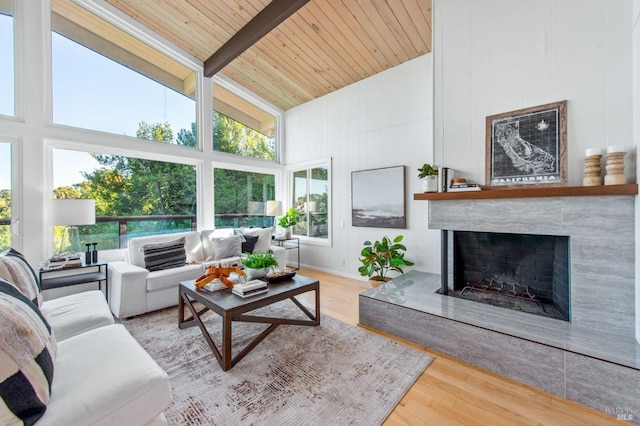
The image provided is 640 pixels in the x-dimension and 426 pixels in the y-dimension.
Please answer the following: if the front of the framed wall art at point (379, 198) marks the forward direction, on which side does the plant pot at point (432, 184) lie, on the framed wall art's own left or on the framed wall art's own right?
on the framed wall art's own left

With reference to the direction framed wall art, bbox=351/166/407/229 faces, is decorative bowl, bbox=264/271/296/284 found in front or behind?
in front

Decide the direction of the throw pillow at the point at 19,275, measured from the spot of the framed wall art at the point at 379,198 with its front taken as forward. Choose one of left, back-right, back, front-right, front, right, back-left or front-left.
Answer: front

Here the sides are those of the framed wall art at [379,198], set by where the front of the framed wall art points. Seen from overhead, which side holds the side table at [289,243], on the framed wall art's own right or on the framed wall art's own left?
on the framed wall art's own right

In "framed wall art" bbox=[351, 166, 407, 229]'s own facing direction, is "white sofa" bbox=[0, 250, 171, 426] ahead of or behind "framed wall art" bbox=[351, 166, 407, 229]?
ahead

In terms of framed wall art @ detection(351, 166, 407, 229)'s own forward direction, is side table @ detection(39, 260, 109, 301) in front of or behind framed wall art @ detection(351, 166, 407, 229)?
in front

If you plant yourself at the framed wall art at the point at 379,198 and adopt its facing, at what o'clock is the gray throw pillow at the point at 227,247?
The gray throw pillow is roughly at 1 o'clock from the framed wall art.

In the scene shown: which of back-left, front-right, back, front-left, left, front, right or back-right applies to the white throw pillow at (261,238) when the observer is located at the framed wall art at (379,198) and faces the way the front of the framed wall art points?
front-right

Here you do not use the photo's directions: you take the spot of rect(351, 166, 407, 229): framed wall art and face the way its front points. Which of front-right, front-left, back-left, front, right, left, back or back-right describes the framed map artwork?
left

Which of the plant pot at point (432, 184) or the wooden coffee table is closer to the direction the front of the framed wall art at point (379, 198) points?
the wooden coffee table

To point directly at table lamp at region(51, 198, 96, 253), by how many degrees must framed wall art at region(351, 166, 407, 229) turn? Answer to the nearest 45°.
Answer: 0° — it already faces it
